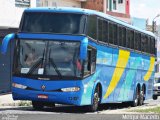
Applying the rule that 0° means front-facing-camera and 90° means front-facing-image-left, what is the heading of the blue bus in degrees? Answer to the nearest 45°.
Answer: approximately 45°

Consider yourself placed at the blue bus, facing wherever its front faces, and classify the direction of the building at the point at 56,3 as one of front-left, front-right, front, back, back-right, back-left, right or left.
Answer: back-right
